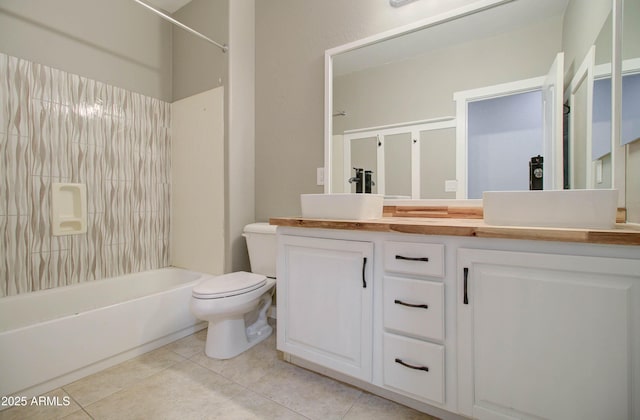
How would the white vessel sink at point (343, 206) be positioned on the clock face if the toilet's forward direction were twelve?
The white vessel sink is roughly at 9 o'clock from the toilet.

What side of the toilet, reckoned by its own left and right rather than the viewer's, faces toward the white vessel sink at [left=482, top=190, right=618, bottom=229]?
left

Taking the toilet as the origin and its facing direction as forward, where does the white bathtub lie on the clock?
The white bathtub is roughly at 2 o'clock from the toilet.

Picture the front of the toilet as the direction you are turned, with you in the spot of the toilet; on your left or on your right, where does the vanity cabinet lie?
on your left

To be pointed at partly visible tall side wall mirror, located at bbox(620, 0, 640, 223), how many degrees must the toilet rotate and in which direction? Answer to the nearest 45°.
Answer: approximately 90° to its left

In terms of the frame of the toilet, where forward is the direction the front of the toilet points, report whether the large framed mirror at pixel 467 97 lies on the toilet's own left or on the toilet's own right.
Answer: on the toilet's own left

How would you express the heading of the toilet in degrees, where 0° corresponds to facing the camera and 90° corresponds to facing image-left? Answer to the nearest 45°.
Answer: approximately 45°

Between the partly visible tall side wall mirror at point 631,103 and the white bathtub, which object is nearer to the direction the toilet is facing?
the white bathtub
